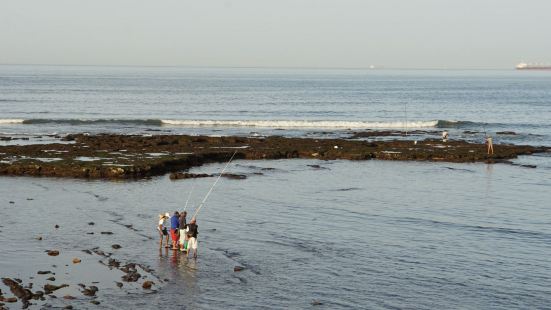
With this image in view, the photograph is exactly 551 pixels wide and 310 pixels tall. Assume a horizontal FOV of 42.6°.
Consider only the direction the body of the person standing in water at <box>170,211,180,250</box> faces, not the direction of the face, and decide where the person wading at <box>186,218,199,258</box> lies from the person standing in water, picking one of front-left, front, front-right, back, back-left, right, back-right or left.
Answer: right

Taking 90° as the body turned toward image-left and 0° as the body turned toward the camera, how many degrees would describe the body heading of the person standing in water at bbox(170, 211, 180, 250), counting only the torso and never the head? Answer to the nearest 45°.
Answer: approximately 225°

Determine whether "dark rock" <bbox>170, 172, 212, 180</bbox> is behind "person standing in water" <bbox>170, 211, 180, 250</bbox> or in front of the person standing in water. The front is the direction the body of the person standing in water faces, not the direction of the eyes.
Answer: in front

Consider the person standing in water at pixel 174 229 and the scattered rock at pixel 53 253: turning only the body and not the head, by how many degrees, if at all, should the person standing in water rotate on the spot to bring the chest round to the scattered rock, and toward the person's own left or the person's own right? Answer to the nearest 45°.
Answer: approximately 135° to the person's own left

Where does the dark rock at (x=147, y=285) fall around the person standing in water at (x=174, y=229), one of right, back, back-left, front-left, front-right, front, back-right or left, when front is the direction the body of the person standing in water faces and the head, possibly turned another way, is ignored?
back-right

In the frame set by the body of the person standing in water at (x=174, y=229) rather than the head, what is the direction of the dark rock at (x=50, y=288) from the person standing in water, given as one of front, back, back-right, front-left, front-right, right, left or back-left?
back
